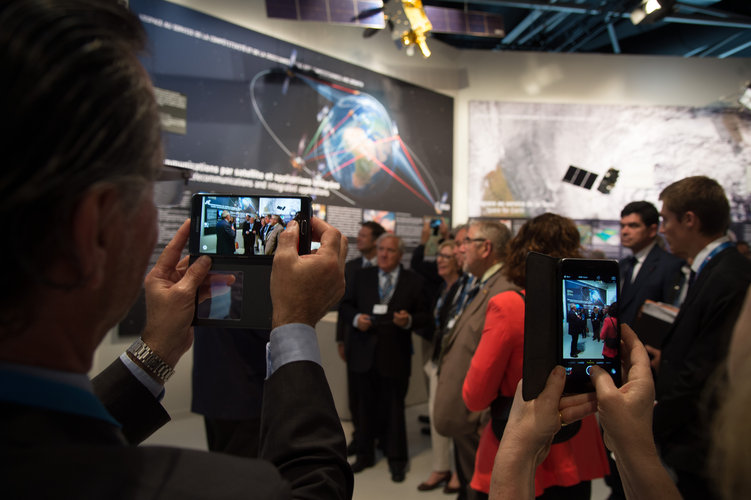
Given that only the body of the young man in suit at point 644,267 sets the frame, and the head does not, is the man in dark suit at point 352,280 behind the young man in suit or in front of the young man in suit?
in front

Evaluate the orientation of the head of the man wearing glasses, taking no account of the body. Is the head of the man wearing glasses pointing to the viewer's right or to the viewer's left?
to the viewer's left

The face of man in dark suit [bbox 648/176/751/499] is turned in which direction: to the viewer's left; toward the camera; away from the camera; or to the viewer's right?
to the viewer's left

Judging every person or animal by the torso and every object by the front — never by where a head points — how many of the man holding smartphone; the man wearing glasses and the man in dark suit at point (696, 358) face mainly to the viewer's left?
2

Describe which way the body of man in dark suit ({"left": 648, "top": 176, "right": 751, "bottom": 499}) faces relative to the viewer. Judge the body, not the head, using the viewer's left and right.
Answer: facing to the left of the viewer

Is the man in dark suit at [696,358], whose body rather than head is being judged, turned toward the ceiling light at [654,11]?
no

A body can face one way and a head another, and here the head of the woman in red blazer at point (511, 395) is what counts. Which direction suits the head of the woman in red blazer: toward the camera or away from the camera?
away from the camera

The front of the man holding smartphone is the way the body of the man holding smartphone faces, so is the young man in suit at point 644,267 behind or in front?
in front

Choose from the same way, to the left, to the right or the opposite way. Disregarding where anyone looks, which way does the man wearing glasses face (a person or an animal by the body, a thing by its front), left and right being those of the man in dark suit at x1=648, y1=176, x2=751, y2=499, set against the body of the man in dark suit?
the same way

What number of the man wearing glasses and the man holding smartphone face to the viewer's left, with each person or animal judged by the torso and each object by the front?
1

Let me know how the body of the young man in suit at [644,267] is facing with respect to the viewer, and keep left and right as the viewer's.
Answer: facing the viewer and to the left of the viewer

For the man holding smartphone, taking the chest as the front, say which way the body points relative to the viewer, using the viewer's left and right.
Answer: facing away from the viewer and to the right of the viewer

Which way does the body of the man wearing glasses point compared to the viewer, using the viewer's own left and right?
facing to the left of the viewer
